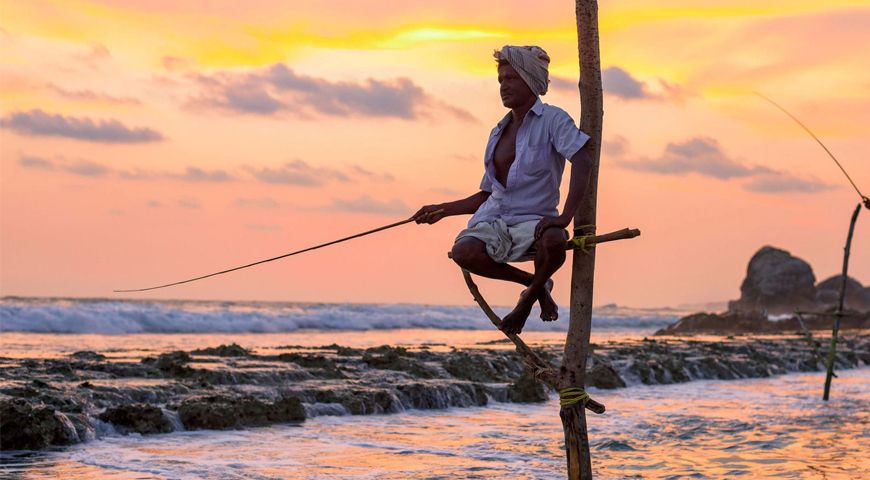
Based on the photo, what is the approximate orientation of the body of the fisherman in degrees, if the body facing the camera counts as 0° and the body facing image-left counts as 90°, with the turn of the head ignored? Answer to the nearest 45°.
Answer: approximately 45°

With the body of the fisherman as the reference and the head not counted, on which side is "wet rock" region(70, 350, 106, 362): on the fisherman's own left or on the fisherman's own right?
on the fisherman's own right

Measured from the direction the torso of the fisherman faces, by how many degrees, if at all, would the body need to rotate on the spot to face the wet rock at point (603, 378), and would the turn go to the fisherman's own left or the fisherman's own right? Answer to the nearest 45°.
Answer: approximately 135° to the fisherman's own right

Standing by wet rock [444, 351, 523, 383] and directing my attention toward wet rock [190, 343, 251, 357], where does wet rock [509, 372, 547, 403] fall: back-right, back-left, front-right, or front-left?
back-left

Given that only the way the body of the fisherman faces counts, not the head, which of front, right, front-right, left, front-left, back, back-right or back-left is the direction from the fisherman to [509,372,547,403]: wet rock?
back-right

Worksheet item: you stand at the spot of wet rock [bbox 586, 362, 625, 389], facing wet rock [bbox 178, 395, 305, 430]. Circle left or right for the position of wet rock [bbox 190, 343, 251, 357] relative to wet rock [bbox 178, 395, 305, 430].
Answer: right

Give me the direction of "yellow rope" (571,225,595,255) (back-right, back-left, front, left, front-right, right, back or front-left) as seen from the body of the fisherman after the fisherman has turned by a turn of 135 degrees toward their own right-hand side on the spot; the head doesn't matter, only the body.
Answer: front-right

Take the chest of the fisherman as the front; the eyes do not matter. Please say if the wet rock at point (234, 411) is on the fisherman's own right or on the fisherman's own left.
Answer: on the fisherman's own right

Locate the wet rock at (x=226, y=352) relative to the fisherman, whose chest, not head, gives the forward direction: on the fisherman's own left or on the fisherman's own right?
on the fisherman's own right
